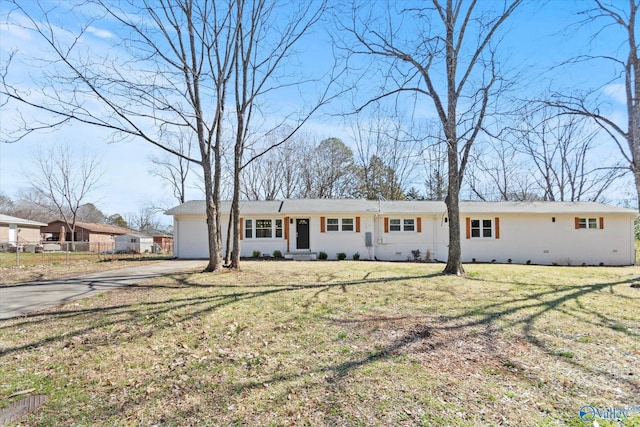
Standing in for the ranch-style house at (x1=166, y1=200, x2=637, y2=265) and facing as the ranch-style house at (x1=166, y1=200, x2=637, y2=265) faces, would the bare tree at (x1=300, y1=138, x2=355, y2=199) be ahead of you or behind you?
behind

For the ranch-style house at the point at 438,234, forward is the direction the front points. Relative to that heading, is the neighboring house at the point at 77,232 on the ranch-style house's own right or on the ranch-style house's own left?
on the ranch-style house's own right

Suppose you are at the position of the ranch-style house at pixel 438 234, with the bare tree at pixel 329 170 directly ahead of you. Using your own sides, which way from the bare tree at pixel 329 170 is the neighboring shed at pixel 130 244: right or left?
left

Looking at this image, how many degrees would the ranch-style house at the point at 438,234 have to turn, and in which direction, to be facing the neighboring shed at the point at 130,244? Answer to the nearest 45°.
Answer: approximately 90° to its right

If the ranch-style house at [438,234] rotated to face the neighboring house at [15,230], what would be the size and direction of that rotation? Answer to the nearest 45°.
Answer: approximately 90° to its right

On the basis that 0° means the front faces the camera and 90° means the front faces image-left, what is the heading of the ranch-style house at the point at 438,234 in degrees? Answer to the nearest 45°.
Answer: approximately 0°
